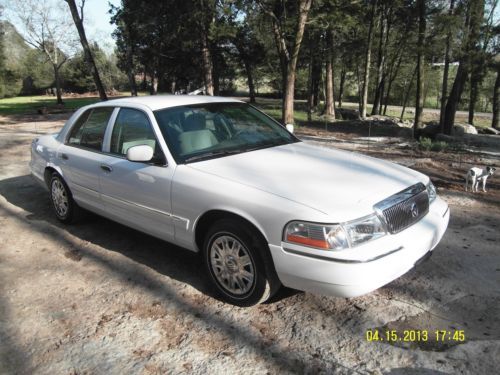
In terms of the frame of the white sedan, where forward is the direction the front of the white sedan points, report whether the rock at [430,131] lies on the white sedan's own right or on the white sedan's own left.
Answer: on the white sedan's own left

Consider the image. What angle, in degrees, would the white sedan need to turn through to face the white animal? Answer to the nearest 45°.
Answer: approximately 90° to its left

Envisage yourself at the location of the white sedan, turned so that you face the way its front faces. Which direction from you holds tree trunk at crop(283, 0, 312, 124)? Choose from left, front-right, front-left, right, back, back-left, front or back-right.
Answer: back-left

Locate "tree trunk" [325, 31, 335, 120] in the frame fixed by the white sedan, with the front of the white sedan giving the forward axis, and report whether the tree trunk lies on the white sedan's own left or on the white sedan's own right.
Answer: on the white sedan's own left

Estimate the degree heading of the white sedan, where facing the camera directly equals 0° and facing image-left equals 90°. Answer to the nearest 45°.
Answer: approximately 315°

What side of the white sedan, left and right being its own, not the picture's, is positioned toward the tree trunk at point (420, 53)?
left
